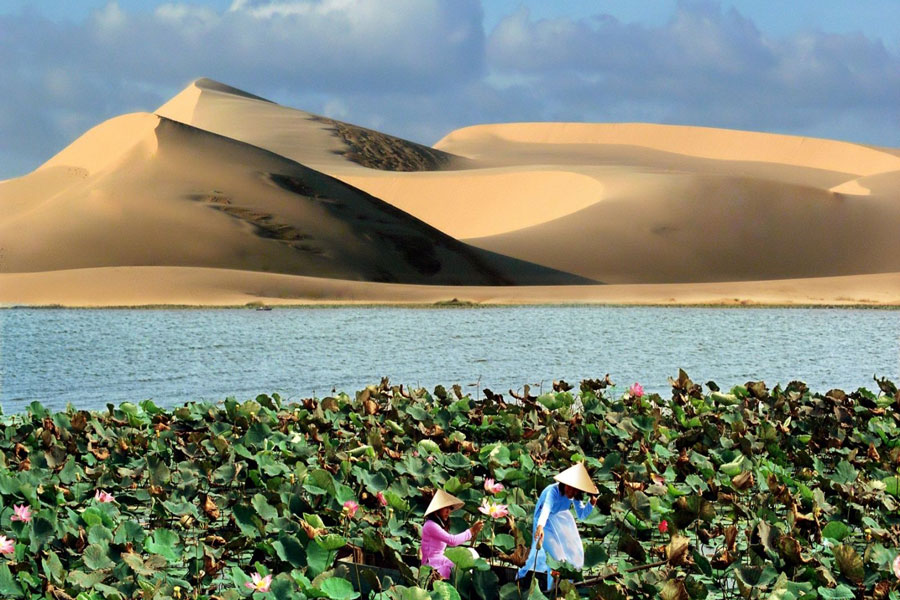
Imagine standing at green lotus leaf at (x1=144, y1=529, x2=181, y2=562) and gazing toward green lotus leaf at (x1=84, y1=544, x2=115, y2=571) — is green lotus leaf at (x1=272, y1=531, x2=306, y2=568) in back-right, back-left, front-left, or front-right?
back-left

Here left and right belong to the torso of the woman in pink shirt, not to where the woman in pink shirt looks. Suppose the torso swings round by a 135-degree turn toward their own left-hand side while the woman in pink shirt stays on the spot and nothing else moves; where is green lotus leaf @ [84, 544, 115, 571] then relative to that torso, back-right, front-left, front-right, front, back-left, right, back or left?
front-left

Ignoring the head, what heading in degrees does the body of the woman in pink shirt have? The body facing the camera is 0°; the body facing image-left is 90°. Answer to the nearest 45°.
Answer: approximately 270°

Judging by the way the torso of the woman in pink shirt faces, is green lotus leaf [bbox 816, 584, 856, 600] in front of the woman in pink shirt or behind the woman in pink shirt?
in front

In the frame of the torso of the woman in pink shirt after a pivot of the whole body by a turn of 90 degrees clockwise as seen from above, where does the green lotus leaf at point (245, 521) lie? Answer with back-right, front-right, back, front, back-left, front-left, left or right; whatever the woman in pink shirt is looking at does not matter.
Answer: back-right

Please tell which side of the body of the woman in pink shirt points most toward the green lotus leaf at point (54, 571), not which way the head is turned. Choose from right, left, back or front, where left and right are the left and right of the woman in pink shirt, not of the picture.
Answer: back

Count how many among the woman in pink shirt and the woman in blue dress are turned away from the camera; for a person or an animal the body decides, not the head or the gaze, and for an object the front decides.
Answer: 0

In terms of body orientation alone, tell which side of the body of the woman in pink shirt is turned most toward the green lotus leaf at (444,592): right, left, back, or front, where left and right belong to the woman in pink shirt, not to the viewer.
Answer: right

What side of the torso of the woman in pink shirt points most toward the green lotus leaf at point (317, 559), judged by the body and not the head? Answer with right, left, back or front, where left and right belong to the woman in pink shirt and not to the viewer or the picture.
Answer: back
